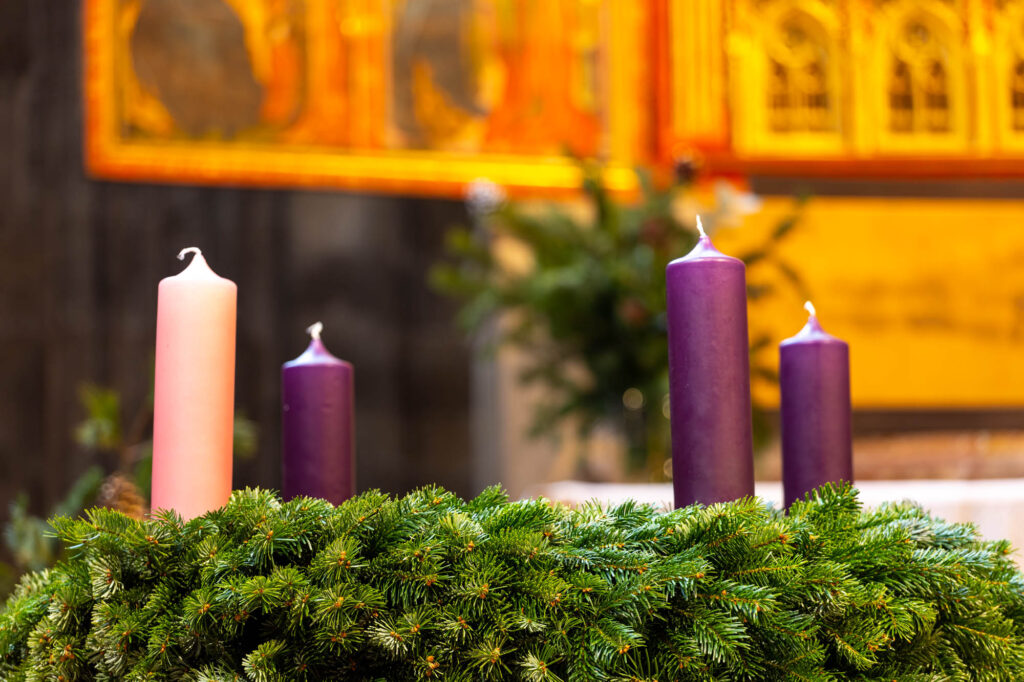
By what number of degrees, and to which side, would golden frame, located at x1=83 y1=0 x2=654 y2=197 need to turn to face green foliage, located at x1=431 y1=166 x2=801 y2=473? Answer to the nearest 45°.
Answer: approximately 45° to its left

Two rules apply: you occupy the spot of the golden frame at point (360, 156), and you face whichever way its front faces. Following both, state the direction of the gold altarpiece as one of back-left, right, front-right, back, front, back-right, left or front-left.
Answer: left

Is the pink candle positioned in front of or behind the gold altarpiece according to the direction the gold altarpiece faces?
in front

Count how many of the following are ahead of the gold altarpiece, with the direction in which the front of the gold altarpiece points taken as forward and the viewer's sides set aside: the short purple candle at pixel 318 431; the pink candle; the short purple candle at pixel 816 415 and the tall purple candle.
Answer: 4

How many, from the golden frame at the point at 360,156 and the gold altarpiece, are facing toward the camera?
2

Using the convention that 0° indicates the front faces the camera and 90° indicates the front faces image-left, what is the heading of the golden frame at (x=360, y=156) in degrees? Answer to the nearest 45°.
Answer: approximately 0°

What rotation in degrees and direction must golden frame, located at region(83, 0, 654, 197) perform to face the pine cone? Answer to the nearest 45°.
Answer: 0° — it already faces it

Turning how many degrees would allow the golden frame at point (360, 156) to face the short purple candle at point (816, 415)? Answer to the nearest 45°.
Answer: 0° — it already faces it

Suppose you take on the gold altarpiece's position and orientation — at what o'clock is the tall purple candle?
The tall purple candle is roughly at 12 o'clock from the gold altarpiece.

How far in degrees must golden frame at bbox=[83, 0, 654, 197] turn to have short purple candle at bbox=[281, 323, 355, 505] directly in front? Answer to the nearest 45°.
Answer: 0° — it already faces it

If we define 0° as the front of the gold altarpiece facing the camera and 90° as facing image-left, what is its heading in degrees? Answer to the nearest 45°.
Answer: approximately 0°
